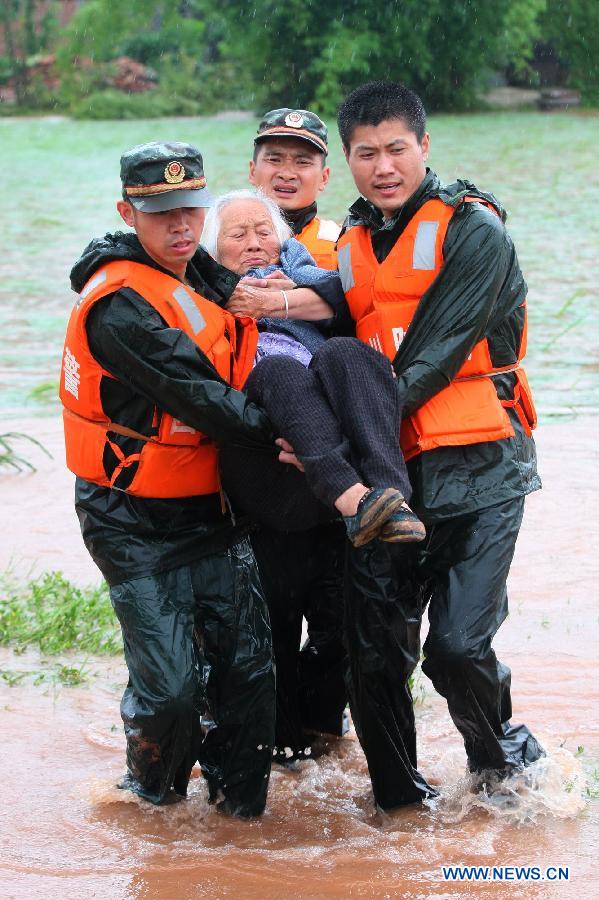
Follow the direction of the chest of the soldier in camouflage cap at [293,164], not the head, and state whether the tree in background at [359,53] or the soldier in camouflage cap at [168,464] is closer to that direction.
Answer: the soldier in camouflage cap

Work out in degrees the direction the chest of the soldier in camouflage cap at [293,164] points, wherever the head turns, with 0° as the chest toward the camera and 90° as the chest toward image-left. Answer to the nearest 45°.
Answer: approximately 0°

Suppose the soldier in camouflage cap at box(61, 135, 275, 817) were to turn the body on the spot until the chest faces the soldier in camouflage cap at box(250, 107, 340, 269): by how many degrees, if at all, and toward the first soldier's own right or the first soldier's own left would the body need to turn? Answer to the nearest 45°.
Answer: approximately 90° to the first soldier's own left

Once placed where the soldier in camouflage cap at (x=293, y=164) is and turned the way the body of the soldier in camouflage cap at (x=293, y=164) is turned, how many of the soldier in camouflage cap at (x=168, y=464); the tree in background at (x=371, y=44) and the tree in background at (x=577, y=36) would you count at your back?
2

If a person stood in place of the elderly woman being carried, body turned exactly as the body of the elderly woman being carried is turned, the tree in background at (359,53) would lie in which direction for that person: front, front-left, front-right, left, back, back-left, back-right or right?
back

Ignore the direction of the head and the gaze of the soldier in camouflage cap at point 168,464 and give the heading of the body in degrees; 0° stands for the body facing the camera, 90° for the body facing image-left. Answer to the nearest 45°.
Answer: approximately 315°

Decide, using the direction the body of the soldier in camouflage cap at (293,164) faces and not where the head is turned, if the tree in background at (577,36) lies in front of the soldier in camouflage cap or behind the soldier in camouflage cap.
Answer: behind
